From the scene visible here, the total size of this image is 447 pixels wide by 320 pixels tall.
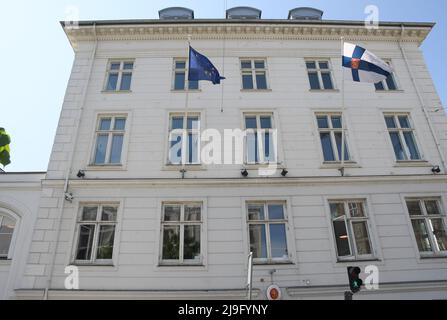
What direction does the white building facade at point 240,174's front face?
toward the camera
